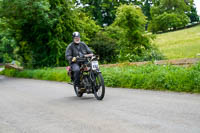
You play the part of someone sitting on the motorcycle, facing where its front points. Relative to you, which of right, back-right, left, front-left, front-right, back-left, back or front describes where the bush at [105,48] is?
back-left

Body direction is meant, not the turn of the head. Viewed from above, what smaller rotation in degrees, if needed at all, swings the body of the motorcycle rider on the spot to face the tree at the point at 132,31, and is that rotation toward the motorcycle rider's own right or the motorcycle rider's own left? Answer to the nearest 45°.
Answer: approximately 135° to the motorcycle rider's own left

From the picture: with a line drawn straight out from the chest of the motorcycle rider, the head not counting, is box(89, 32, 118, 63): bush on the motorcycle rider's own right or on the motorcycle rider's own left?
on the motorcycle rider's own left

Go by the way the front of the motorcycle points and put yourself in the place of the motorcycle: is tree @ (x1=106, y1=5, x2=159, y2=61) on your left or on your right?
on your left

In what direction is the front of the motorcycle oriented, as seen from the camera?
facing the viewer and to the right of the viewer
